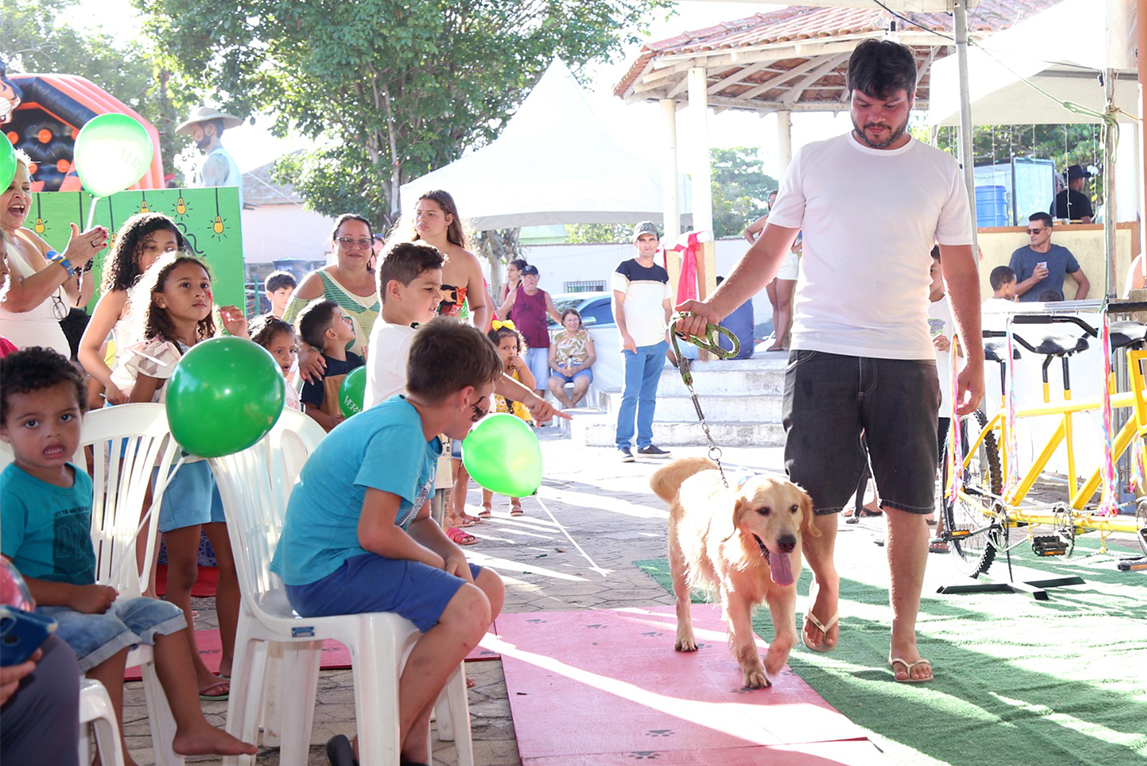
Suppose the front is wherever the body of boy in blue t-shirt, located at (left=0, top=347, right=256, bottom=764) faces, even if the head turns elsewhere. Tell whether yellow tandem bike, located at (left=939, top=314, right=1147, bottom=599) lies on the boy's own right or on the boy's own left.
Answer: on the boy's own left

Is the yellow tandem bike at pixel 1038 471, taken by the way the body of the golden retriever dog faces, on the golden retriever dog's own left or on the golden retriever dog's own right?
on the golden retriever dog's own left

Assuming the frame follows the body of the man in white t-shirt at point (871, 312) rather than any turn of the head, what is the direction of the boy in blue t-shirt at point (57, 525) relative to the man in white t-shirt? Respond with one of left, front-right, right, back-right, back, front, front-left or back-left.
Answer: front-right

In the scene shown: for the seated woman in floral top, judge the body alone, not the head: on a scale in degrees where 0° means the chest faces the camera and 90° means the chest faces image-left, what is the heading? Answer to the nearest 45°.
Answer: approximately 0°

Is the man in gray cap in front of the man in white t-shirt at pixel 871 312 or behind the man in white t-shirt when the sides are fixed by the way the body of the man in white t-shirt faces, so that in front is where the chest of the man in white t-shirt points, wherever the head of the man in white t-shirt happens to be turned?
behind

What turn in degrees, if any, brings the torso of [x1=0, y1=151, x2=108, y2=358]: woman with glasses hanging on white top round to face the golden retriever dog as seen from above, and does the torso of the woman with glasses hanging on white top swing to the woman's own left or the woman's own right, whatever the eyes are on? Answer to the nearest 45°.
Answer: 0° — they already face it

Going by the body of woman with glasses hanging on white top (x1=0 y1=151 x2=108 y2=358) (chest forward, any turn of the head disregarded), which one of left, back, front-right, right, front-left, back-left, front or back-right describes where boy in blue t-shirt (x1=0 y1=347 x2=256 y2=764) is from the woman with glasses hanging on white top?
front-right

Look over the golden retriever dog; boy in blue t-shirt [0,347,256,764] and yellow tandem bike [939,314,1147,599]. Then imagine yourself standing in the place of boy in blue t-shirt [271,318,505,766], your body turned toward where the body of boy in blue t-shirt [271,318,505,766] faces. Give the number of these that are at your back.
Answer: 1

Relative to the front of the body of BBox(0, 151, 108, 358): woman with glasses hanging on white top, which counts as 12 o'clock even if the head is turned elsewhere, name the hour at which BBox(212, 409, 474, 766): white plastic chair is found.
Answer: The white plastic chair is roughly at 1 o'clock from the woman with glasses hanging on white top.

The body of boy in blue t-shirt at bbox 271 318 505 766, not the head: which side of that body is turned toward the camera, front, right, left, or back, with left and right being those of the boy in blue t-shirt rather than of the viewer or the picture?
right

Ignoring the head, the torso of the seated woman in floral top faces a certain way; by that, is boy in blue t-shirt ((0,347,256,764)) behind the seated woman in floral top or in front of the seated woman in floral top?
in front

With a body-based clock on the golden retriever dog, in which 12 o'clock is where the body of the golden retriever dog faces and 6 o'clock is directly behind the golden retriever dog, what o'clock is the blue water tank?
The blue water tank is roughly at 8 o'clock from the golden retriever dog.
